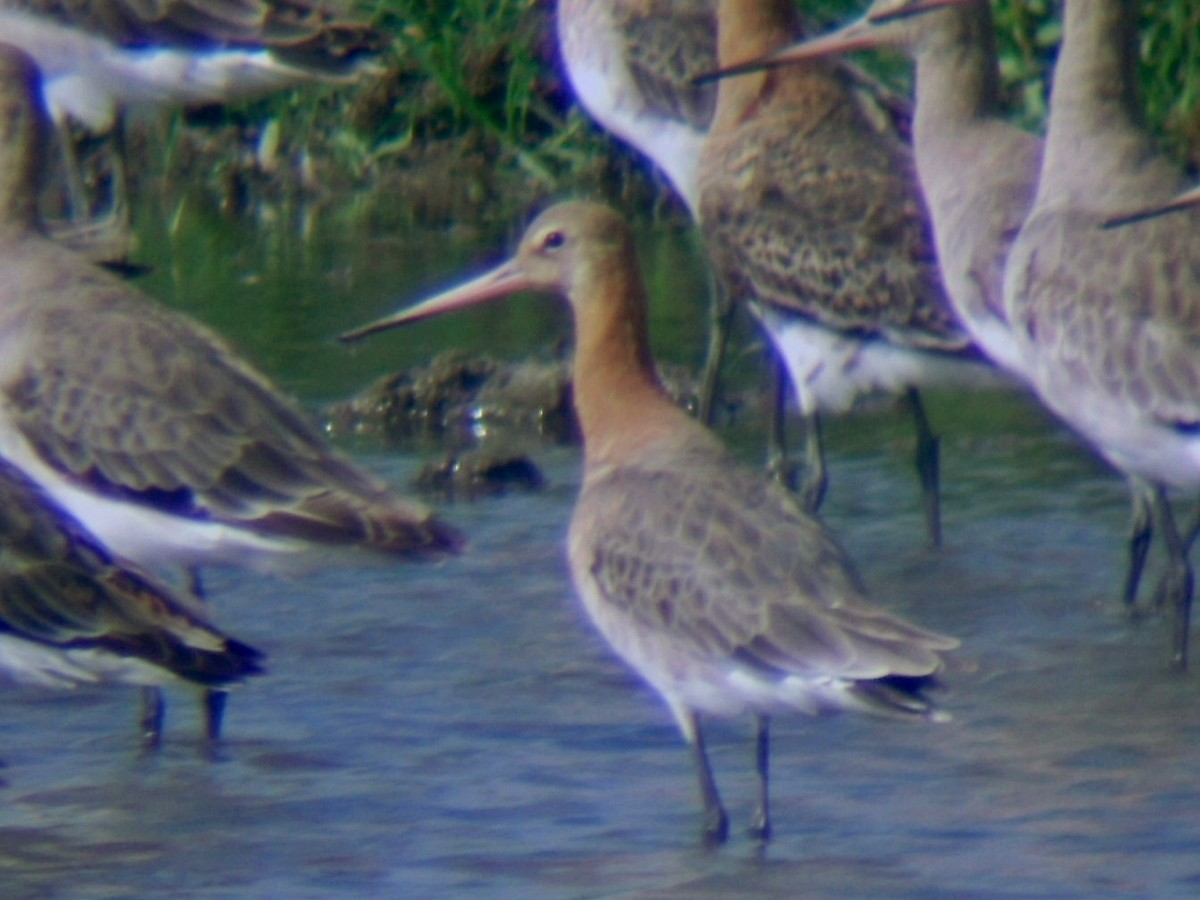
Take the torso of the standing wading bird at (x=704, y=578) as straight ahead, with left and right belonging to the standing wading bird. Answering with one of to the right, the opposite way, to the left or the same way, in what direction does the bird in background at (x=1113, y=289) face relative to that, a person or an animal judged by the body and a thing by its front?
the same way

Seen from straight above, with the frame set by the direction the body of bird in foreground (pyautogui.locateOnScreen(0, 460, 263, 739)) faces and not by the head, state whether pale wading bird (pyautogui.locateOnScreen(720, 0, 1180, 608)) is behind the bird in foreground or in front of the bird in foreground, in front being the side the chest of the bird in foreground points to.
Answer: behind

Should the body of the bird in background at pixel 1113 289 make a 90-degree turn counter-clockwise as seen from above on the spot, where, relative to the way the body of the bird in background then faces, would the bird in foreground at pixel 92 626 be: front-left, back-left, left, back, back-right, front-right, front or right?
front-right

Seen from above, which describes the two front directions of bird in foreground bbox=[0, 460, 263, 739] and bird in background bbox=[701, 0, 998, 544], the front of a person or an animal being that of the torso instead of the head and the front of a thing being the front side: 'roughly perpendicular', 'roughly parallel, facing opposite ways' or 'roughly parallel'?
roughly parallel

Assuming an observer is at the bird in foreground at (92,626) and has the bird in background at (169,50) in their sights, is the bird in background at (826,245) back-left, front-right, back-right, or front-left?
front-right

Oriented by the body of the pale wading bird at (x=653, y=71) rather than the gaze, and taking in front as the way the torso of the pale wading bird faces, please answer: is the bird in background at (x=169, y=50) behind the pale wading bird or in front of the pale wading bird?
in front

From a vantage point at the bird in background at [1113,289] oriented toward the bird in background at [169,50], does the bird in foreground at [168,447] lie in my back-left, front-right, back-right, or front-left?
front-left

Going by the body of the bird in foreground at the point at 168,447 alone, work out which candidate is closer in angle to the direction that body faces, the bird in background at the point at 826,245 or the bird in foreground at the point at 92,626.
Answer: the bird in foreground

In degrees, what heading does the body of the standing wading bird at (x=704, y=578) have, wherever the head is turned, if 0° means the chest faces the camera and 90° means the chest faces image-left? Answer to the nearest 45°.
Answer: approximately 90°

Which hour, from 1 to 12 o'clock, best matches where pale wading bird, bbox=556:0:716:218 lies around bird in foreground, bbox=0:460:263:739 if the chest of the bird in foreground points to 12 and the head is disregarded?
The pale wading bird is roughly at 4 o'clock from the bird in foreground.

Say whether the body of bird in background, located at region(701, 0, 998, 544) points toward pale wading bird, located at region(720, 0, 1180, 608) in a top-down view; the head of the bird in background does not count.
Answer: no

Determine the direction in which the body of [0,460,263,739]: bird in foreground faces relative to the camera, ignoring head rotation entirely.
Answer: to the viewer's left

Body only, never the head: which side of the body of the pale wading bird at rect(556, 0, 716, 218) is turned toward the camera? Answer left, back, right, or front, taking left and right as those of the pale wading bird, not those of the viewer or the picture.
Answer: left

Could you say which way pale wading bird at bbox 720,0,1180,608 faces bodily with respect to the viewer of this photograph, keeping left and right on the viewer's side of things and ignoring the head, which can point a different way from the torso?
facing to the left of the viewer

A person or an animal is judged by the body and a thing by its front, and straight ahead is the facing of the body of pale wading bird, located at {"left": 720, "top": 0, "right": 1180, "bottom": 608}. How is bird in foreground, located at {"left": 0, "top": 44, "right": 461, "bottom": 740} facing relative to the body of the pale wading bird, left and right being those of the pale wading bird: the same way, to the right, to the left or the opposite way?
the same way

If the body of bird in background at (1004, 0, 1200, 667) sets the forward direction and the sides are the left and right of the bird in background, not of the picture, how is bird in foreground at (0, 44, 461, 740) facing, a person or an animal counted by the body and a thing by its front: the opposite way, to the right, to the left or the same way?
the same way
